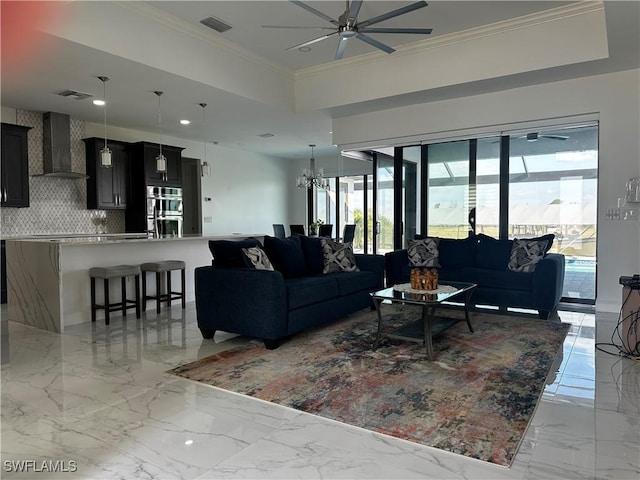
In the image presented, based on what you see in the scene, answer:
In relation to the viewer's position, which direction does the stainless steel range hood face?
facing the viewer and to the right of the viewer

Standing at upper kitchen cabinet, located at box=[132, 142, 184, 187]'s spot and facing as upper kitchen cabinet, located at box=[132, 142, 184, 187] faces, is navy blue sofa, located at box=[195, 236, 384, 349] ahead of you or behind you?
ahead

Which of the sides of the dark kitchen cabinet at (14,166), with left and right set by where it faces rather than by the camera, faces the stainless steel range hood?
left

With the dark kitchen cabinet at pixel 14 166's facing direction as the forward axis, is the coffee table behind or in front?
in front

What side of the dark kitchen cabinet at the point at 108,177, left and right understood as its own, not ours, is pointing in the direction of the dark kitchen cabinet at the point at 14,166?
right

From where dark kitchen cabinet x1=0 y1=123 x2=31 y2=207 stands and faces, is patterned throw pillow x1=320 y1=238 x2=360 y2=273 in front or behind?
in front

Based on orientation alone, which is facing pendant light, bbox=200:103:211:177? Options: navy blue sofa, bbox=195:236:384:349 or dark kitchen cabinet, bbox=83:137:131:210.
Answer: the dark kitchen cabinet

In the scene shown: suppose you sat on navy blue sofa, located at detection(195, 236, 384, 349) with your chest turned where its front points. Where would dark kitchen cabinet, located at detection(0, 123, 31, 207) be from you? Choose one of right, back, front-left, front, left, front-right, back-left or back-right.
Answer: back

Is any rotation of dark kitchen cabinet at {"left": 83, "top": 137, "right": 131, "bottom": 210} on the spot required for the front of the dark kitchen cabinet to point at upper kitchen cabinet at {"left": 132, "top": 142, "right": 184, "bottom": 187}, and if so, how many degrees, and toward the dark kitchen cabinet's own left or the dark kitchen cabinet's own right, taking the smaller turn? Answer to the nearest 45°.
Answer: approximately 45° to the dark kitchen cabinet's own left

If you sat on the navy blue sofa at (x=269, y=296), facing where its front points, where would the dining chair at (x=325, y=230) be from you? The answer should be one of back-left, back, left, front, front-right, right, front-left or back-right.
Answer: back-left

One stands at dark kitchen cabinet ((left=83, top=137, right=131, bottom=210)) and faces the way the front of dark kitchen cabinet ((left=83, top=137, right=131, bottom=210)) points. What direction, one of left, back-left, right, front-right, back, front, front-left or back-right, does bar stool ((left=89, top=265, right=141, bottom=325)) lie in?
front-right
